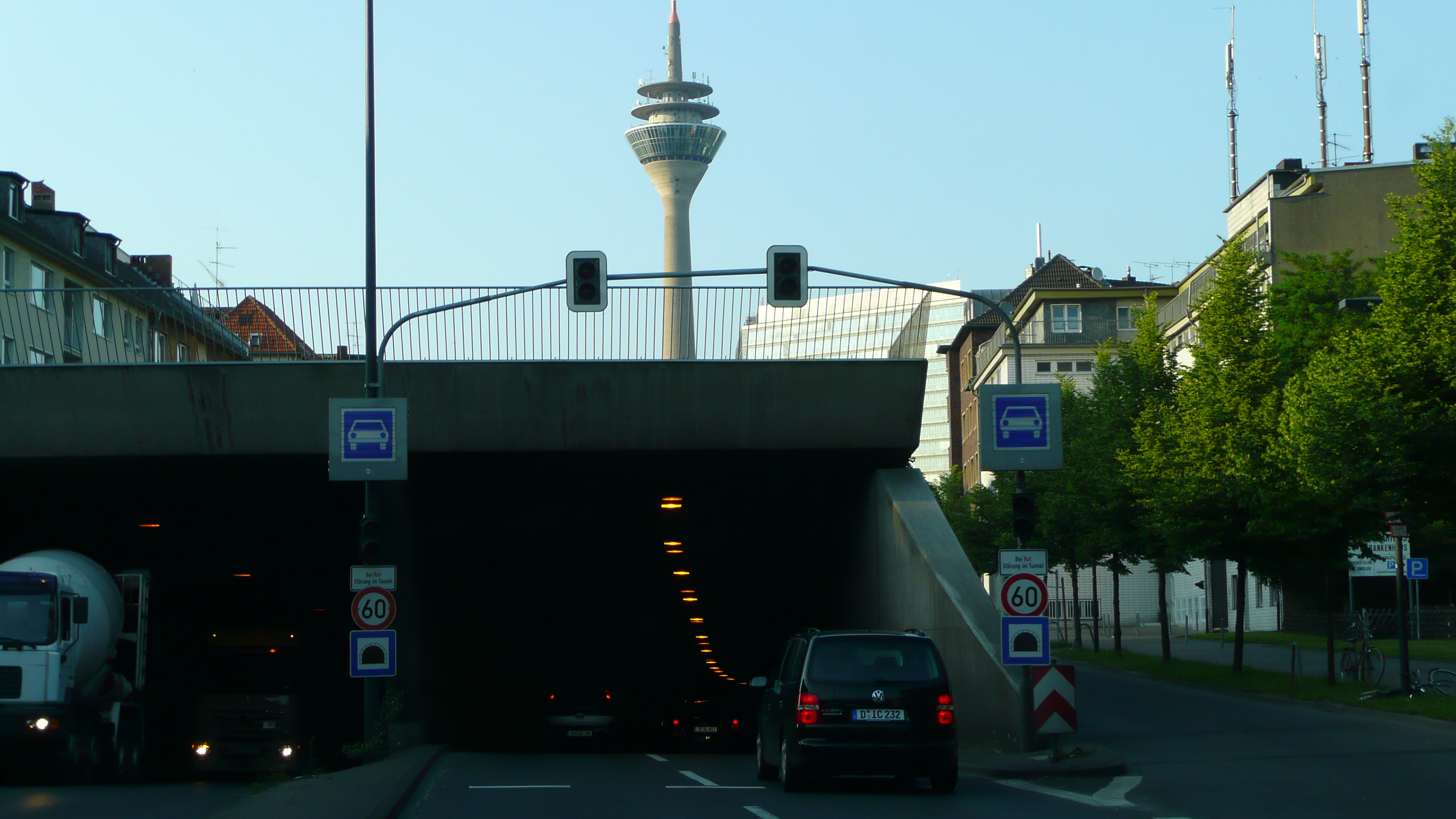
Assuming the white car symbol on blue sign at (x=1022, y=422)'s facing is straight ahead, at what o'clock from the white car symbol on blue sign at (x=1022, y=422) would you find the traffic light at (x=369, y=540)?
The traffic light is roughly at 3 o'clock from the white car symbol on blue sign.

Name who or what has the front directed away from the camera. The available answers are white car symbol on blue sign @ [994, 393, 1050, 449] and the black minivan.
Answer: the black minivan

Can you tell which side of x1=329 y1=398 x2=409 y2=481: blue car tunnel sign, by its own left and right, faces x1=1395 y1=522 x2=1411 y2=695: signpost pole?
left

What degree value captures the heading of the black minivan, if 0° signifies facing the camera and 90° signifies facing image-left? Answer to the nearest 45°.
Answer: approximately 180°

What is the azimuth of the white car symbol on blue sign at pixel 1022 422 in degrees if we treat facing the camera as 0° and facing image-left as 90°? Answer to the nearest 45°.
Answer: approximately 0°

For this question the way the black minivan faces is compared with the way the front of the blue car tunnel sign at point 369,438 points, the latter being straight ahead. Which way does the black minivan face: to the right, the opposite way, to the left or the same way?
the opposite way

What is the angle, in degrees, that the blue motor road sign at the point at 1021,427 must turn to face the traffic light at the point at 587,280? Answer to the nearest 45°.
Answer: approximately 90° to its right

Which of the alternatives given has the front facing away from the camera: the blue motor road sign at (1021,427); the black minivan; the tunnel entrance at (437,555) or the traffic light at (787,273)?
the black minivan
